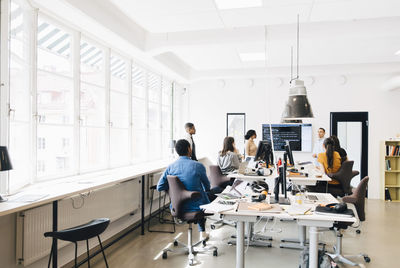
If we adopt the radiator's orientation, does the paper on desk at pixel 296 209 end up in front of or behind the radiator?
in front

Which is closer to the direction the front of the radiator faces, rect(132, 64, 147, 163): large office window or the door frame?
the door frame

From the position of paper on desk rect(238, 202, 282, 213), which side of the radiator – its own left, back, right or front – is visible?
front

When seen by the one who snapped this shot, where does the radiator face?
facing the viewer and to the right of the viewer

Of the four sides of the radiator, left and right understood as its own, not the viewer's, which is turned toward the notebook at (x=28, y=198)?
right

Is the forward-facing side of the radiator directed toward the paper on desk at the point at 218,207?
yes

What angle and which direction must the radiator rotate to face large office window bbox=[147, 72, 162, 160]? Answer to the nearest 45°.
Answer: approximately 90° to its left

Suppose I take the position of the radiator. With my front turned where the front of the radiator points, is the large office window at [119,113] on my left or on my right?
on my left

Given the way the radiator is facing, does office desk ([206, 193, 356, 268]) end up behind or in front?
in front

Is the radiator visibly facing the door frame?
no

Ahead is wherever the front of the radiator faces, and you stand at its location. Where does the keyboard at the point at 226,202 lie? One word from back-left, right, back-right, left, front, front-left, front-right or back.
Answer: front

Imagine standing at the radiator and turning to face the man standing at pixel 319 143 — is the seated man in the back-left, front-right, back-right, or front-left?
front-right

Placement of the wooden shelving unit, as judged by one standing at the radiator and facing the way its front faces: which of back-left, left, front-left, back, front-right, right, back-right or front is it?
front-left

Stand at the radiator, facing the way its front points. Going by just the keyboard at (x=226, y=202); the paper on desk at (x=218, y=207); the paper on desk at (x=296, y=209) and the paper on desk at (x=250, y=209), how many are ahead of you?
4

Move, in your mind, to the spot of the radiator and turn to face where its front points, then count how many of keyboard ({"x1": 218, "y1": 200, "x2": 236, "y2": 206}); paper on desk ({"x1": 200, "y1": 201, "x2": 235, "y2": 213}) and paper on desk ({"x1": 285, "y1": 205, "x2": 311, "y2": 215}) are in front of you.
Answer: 3
